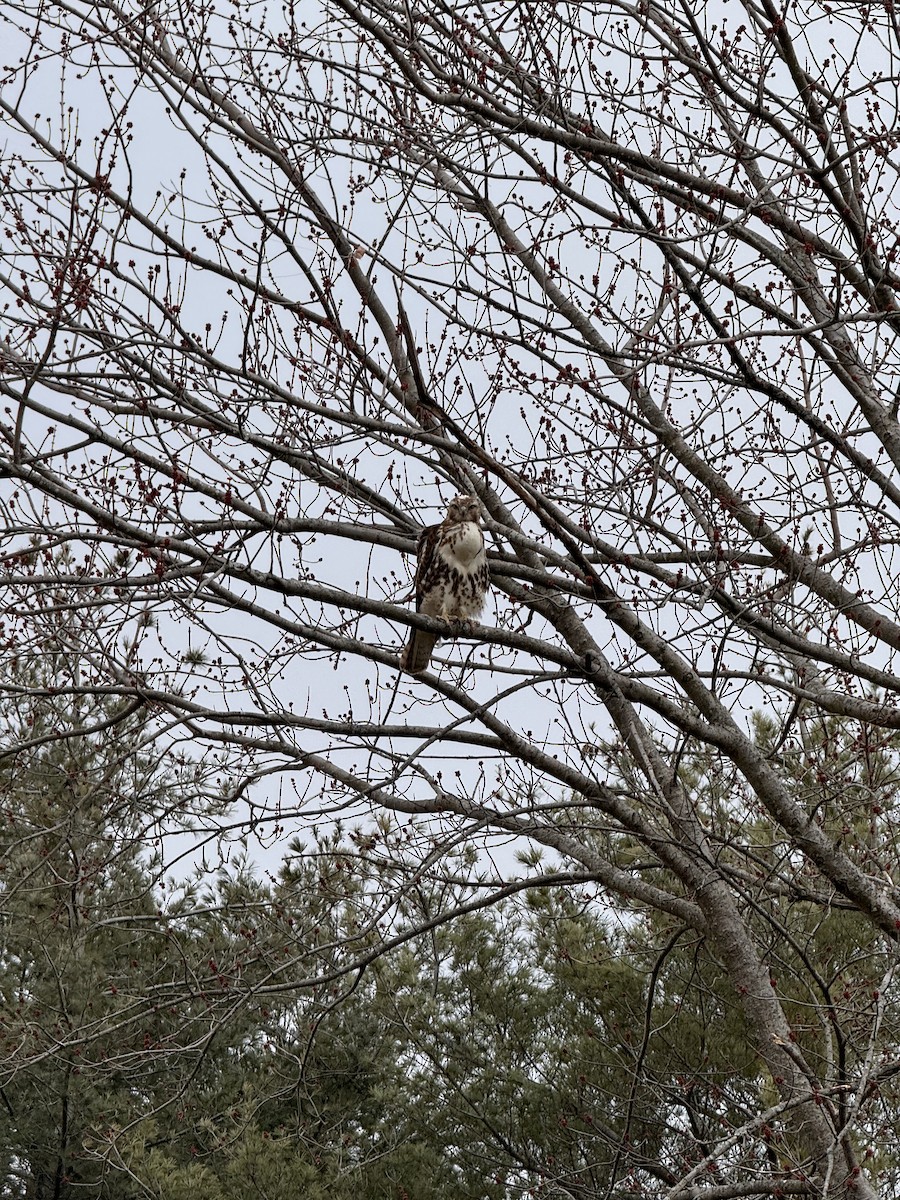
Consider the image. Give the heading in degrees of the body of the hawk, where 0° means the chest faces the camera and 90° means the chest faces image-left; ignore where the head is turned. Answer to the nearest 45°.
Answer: approximately 315°
